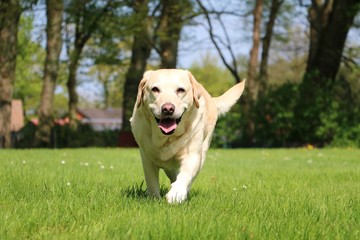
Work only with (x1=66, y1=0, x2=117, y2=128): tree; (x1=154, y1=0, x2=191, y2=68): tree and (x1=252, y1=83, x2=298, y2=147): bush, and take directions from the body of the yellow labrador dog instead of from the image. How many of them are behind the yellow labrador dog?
3

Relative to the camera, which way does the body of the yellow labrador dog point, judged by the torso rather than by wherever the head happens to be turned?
toward the camera

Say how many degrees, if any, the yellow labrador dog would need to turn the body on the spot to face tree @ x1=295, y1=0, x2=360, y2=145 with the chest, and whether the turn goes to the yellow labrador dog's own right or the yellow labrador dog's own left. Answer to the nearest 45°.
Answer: approximately 180°

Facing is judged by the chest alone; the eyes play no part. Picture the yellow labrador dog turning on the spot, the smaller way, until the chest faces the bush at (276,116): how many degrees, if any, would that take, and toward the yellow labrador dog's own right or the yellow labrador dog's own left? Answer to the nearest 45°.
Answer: approximately 180°

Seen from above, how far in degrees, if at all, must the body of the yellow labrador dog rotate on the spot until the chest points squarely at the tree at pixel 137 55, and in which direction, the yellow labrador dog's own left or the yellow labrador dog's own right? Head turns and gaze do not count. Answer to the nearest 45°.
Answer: approximately 180°

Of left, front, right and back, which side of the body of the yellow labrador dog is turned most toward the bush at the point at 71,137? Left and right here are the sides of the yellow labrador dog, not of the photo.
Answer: back

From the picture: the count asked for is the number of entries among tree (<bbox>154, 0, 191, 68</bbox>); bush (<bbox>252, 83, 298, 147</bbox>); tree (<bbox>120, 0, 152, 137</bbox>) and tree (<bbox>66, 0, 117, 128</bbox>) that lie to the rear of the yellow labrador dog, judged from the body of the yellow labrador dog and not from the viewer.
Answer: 4

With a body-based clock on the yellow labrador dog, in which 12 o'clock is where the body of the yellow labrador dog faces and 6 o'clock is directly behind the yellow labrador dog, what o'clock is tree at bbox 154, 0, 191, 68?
The tree is roughly at 6 o'clock from the yellow labrador dog.

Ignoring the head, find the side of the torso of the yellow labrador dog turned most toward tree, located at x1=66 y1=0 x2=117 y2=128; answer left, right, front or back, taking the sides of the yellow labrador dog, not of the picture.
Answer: back
